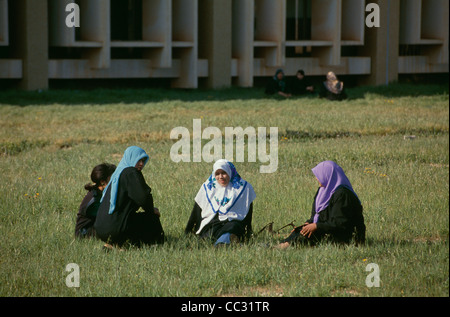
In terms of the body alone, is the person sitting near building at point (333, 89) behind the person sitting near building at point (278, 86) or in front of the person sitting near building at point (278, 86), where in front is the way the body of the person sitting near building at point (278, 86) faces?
in front

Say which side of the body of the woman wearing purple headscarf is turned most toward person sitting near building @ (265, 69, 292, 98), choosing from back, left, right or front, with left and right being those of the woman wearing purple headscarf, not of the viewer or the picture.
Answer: right

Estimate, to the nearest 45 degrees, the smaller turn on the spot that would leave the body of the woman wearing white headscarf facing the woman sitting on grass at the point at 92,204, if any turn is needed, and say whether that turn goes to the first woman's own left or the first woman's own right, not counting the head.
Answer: approximately 90° to the first woman's own right

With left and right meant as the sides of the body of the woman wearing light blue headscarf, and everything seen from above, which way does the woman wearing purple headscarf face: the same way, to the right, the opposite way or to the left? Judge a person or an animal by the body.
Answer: the opposite way

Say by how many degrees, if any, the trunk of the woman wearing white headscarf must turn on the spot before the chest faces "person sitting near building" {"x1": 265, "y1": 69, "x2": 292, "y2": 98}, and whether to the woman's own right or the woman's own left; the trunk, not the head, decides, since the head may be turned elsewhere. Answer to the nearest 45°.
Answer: approximately 180°

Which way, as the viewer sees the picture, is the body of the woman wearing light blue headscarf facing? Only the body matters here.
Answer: to the viewer's right

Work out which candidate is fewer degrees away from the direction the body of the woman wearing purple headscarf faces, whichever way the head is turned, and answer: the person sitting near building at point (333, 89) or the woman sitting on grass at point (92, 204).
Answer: the woman sitting on grass

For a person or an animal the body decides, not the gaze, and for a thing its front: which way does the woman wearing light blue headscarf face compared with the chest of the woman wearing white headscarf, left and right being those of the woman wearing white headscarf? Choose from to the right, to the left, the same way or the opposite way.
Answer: to the left

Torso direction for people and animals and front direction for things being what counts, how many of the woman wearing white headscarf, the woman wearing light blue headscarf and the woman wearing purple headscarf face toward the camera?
1

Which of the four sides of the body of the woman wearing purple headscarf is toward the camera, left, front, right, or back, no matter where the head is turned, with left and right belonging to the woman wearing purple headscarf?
left

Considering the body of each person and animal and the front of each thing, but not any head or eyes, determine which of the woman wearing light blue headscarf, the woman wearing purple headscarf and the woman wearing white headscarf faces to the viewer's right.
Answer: the woman wearing light blue headscarf

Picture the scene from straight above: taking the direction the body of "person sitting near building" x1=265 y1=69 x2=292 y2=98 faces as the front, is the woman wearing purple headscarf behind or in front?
in front

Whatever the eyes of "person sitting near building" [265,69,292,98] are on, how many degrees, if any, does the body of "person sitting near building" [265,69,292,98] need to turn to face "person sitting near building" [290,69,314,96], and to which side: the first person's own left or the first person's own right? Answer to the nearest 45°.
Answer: approximately 90° to the first person's own left

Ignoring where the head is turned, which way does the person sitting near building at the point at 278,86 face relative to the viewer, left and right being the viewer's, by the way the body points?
facing the viewer and to the right of the viewer
